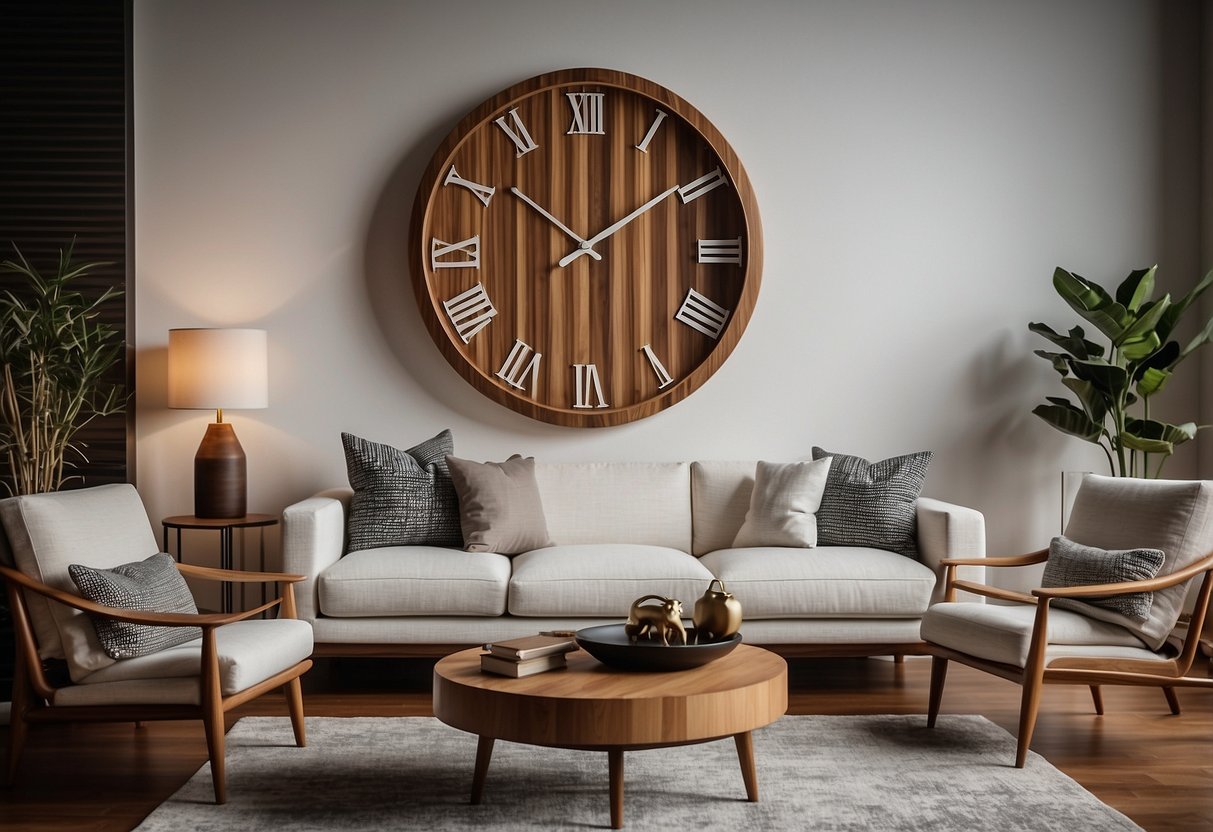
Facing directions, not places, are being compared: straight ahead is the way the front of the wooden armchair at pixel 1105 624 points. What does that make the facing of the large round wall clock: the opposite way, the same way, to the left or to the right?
to the left

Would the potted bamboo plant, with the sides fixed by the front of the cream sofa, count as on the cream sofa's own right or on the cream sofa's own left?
on the cream sofa's own right

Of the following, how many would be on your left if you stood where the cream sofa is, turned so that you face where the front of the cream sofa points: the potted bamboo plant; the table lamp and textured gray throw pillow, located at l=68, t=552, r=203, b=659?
0

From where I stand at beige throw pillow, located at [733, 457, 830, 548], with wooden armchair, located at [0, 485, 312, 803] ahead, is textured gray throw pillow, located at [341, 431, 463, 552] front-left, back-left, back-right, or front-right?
front-right

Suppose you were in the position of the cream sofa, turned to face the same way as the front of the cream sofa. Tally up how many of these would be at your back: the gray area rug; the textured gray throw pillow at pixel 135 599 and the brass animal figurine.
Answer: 0

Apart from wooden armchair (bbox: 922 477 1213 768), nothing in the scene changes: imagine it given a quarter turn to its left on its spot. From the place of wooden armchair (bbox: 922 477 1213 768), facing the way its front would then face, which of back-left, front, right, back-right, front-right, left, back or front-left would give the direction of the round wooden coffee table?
right

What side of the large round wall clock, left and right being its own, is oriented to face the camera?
front

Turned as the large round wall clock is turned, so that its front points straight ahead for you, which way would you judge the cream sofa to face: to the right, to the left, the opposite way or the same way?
the same way

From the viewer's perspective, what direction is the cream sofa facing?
toward the camera

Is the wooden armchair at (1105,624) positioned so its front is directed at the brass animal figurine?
yes

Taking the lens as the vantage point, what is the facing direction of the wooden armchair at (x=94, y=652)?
facing the viewer and to the right of the viewer

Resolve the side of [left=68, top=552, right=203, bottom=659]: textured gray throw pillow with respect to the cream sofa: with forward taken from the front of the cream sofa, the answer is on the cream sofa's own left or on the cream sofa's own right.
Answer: on the cream sofa's own right

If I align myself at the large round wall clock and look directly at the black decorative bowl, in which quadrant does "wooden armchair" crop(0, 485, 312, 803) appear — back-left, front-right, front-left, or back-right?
front-right

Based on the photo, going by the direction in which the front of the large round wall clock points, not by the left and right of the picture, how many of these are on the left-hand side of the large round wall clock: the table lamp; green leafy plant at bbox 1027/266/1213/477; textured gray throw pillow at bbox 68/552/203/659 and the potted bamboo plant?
1

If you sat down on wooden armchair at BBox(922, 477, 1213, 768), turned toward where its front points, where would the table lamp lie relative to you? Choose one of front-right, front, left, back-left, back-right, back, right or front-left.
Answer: front-right

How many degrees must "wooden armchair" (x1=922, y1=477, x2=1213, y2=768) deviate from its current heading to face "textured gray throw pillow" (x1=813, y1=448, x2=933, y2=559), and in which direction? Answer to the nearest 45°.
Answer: approximately 90° to its right

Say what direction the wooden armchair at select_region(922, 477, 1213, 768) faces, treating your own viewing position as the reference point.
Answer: facing the viewer and to the left of the viewer

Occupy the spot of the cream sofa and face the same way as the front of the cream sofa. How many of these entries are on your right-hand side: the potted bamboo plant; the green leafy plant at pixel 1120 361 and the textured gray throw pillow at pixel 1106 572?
1

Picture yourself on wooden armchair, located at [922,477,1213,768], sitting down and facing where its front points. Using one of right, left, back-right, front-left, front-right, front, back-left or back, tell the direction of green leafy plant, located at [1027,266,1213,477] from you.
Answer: back-right

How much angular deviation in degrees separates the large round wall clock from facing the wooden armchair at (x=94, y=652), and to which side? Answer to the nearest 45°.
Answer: approximately 45° to its right
